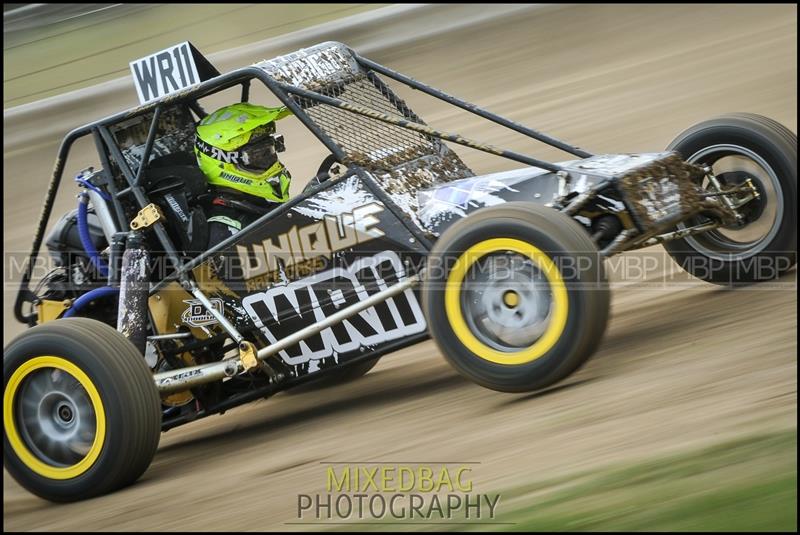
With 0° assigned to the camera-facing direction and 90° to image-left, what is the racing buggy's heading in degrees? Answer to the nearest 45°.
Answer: approximately 315°

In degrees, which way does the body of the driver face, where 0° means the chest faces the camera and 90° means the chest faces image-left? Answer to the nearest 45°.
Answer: approximately 270°
